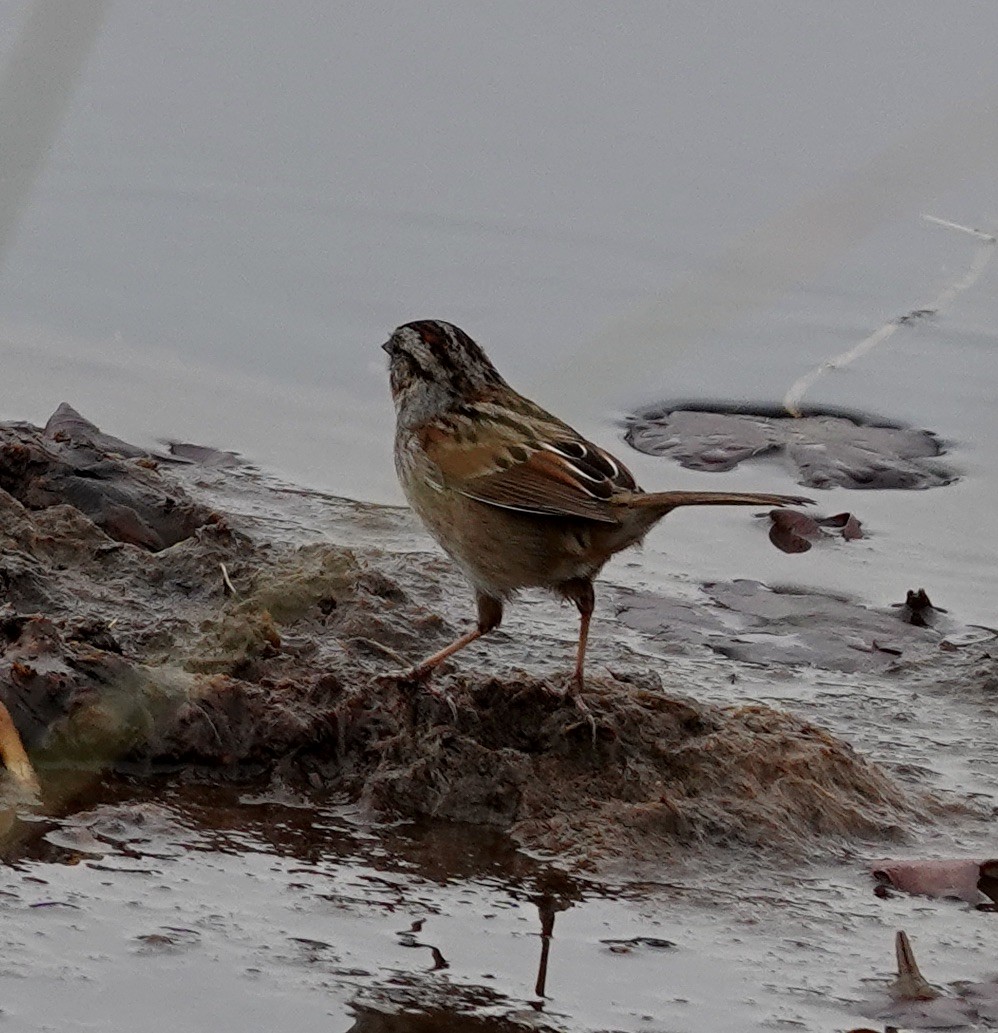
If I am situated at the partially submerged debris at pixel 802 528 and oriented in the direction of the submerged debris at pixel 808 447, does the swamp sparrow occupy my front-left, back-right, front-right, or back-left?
back-left

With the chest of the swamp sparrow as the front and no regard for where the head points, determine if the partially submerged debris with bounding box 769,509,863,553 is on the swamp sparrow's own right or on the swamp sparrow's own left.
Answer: on the swamp sparrow's own right

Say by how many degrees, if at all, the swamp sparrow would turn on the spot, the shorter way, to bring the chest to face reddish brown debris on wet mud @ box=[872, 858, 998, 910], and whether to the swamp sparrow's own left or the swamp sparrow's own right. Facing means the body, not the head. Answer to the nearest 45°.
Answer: approximately 135° to the swamp sparrow's own left

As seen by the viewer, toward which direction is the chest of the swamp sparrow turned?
to the viewer's left
